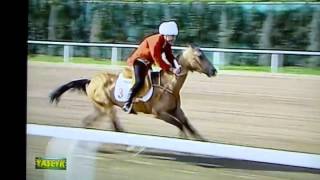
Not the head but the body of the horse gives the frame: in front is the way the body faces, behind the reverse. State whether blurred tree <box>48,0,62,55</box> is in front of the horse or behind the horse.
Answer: behind

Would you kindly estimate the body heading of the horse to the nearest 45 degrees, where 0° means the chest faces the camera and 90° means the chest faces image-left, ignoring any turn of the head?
approximately 270°
